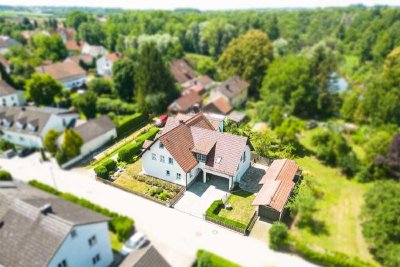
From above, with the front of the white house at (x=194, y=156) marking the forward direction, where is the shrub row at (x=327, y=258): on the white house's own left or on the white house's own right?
on the white house's own left

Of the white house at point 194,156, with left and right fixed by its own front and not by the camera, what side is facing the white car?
front

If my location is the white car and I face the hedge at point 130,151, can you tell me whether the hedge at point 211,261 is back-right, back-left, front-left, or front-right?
back-right

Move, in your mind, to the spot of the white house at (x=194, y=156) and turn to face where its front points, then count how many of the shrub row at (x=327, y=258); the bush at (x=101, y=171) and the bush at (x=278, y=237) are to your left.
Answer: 2

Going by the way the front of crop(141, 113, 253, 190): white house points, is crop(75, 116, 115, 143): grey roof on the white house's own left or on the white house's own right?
on the white house's own right

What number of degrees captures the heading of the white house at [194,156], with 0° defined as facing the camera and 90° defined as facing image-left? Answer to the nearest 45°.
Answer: approximately 45°

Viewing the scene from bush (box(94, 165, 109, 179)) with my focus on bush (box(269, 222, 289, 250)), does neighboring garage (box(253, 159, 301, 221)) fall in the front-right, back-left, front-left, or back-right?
front-left

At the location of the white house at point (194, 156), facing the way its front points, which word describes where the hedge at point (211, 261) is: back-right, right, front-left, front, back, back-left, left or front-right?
front-left

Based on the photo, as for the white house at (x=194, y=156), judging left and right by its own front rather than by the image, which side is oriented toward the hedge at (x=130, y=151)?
right

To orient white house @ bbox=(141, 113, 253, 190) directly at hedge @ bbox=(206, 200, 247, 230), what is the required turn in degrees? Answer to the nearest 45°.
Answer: approximately 45° to its left

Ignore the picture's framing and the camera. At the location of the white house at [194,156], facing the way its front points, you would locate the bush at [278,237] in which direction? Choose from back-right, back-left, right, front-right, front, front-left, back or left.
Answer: left

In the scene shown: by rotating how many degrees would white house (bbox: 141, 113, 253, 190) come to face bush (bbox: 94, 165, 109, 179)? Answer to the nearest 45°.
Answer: approximately 45° to its right

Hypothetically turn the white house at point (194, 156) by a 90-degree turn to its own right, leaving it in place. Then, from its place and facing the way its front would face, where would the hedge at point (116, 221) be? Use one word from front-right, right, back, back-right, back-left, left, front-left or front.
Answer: left

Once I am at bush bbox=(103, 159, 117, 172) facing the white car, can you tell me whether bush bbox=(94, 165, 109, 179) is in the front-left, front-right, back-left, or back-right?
front-right

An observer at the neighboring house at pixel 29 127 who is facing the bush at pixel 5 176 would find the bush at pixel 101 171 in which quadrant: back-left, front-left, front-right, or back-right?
front-left

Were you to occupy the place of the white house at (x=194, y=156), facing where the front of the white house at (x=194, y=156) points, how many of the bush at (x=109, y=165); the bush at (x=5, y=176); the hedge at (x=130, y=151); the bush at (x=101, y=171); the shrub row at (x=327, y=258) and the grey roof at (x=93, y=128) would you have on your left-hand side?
1
